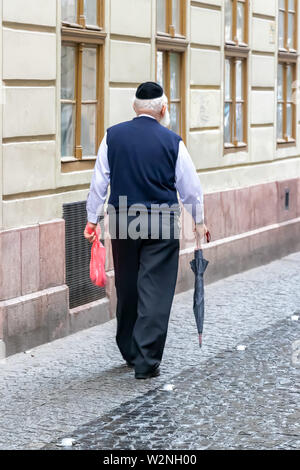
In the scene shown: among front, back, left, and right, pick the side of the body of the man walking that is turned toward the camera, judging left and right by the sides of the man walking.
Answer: back
